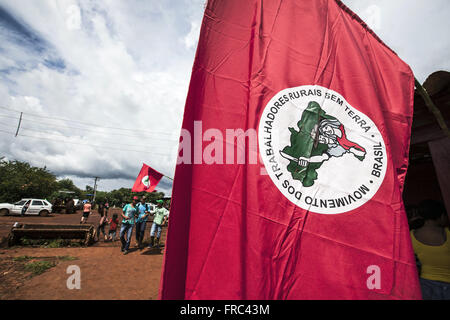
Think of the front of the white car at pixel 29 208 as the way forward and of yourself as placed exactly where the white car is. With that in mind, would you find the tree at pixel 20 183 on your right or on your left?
on your right

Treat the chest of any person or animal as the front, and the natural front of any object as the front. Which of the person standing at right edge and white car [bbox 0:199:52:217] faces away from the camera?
the person standing at right edge

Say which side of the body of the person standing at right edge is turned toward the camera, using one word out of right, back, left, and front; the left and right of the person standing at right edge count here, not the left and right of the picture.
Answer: back

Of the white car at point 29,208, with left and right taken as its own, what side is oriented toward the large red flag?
left

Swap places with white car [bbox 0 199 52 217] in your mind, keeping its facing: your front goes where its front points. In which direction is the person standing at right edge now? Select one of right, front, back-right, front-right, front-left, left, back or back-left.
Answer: left

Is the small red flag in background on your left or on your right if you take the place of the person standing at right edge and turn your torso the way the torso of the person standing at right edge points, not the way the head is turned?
on your left

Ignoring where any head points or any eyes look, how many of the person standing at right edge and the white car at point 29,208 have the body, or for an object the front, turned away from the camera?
1

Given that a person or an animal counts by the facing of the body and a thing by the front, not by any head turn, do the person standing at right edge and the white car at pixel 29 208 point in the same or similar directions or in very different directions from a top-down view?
very different directions

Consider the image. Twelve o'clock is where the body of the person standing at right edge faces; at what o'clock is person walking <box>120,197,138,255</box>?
The person walking is roughly at 9 o'clock from the person standing at right edge.

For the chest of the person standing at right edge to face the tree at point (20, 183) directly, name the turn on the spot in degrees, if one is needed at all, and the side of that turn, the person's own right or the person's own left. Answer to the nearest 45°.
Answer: approximately 90° to the person's own left

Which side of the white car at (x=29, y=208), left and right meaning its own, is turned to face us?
left
